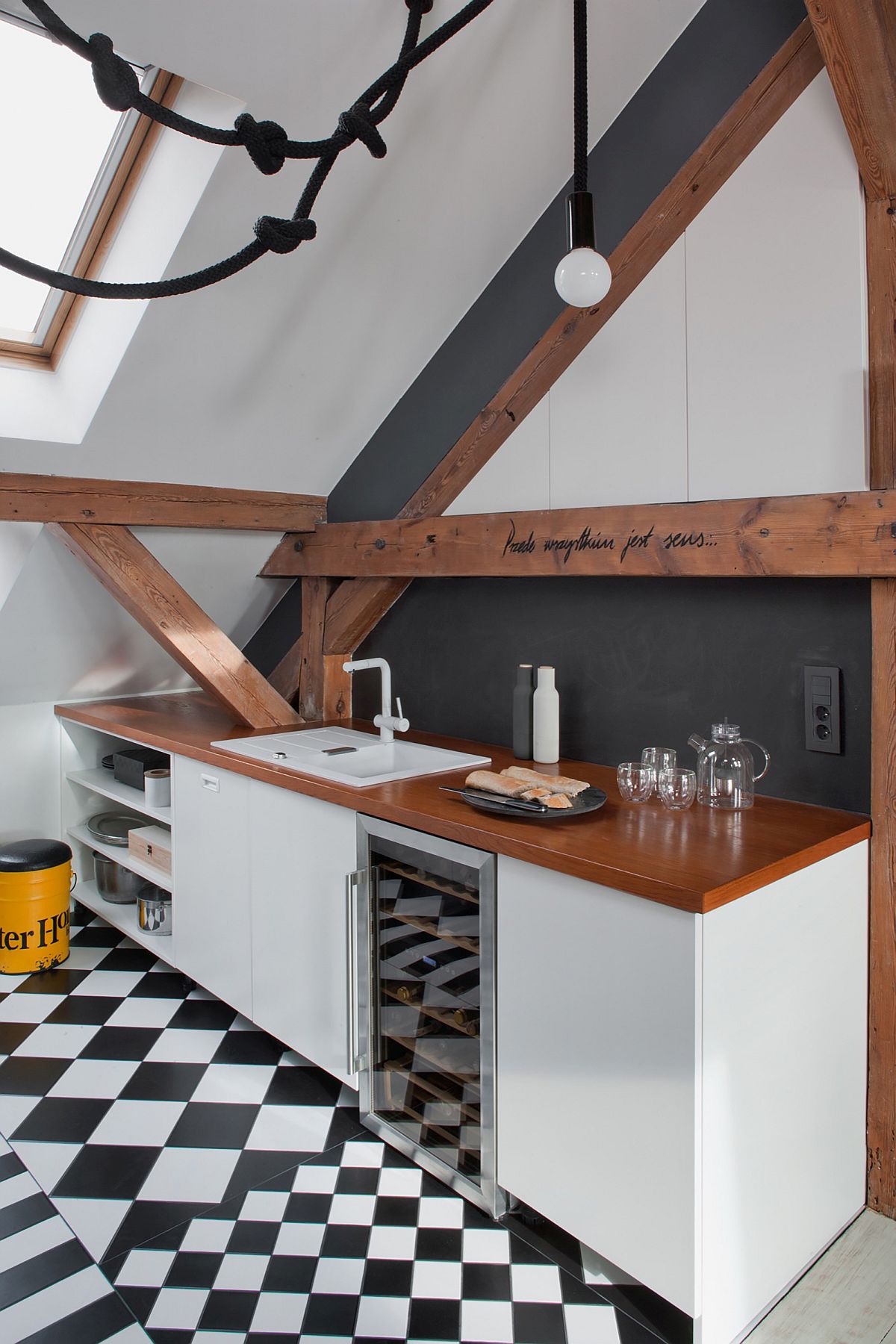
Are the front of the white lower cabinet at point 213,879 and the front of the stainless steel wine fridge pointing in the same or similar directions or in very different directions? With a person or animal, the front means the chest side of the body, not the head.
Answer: same or similar directions

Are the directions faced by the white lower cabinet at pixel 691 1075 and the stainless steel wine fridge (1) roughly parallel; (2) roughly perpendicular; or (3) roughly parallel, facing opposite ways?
roughly parallel

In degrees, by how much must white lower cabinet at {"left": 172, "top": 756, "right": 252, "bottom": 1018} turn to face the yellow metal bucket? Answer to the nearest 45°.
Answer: approximately 90° to its right

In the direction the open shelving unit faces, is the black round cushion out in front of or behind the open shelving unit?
in front

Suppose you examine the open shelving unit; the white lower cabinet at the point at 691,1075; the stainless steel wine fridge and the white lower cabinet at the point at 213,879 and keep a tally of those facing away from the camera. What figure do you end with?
0

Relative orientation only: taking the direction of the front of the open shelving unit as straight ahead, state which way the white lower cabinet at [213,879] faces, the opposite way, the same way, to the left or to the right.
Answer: the same way

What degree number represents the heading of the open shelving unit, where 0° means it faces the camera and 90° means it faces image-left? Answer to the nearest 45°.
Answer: approximately 45°

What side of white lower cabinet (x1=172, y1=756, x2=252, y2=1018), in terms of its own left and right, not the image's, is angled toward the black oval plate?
left

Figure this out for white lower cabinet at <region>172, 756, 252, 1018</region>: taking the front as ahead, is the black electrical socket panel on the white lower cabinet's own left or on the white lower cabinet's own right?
on the white lower cabinet's own left

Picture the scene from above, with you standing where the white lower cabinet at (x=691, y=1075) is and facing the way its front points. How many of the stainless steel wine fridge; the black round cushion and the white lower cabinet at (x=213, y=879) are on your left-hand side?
0

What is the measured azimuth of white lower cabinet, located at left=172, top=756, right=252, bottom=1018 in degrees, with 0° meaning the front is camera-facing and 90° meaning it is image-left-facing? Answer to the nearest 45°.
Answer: approximately 45°

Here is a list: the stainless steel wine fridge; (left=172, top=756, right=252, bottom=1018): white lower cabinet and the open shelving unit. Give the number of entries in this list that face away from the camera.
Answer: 0

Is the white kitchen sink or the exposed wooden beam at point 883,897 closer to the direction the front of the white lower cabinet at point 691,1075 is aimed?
the white kitchen sink

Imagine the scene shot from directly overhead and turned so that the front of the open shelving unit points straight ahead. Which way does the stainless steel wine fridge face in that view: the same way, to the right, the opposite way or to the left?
the same way

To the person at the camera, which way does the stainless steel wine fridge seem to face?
facing the viewer and to the left of the viewer

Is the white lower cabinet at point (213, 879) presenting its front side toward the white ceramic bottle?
no

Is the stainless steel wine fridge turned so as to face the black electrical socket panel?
no
